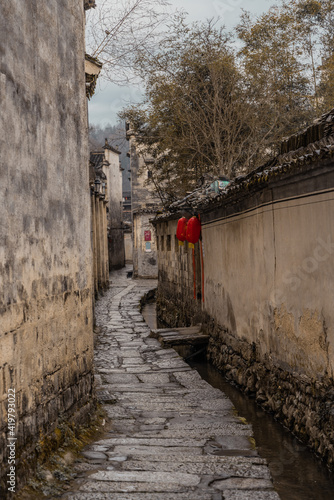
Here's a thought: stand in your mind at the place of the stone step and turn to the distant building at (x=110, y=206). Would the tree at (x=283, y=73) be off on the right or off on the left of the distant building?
right

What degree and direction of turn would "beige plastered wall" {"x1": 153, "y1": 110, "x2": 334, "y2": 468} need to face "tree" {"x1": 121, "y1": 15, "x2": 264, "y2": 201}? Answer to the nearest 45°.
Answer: approximately 90° to its right

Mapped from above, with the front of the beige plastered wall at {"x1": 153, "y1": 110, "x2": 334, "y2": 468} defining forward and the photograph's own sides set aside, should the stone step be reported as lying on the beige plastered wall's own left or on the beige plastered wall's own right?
on the beige plastered wall's own right

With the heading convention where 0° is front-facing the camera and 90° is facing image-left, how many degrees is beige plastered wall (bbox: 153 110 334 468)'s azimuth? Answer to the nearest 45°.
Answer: approximately 90°

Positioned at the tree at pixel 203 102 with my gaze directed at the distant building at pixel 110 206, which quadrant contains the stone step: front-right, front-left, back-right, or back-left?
back-left

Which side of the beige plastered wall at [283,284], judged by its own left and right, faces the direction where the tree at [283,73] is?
right

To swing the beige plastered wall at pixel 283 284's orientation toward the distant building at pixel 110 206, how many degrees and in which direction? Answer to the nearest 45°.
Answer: approximately 90° to its right
